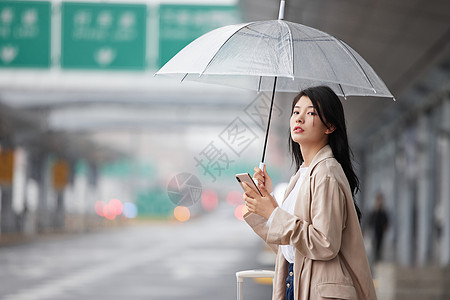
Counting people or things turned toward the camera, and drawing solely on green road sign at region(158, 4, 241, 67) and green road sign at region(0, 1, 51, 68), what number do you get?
2

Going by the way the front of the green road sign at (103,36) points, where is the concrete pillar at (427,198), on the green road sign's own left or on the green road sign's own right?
on the green road sign's own left

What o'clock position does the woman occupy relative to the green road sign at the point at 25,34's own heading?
The woman is roughly at 12 o'clock from the green road sign.

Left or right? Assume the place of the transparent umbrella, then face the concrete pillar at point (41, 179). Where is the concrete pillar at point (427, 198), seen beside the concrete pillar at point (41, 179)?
right

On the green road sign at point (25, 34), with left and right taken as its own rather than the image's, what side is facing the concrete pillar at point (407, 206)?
left

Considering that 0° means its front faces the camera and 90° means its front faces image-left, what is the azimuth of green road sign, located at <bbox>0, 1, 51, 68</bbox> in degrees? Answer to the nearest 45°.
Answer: approximately 0°

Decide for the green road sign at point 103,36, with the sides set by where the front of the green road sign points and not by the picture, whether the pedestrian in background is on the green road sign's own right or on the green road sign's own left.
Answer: on the green road sign's own left
